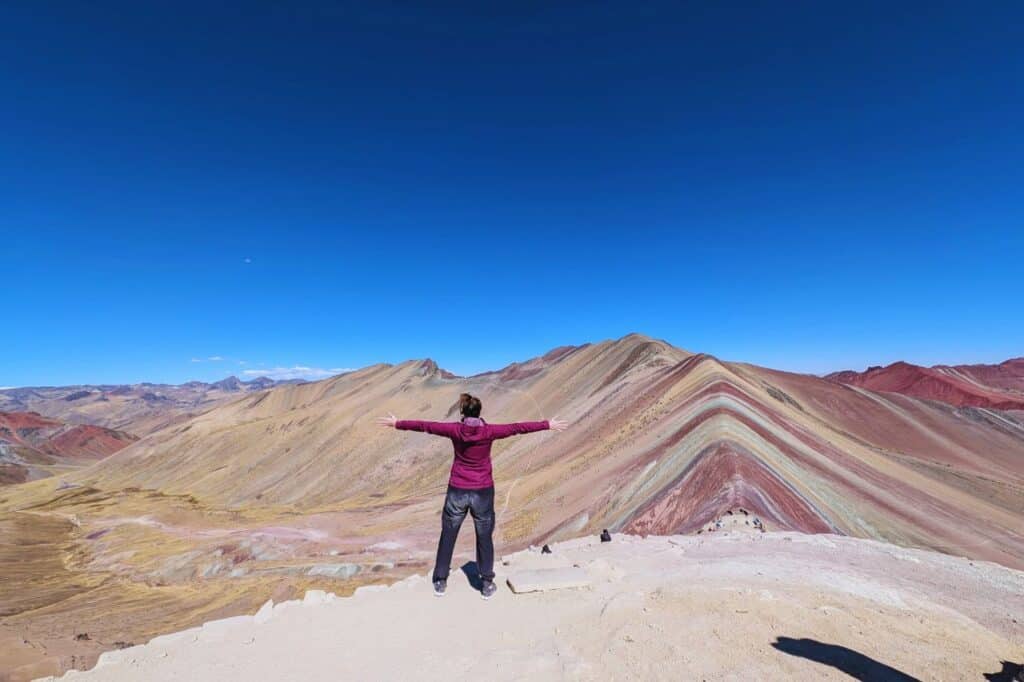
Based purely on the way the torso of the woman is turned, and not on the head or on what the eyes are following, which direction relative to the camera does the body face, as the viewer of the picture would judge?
away from the camera

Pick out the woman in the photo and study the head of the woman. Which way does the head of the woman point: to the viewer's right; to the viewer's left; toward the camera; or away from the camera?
away from the camera
